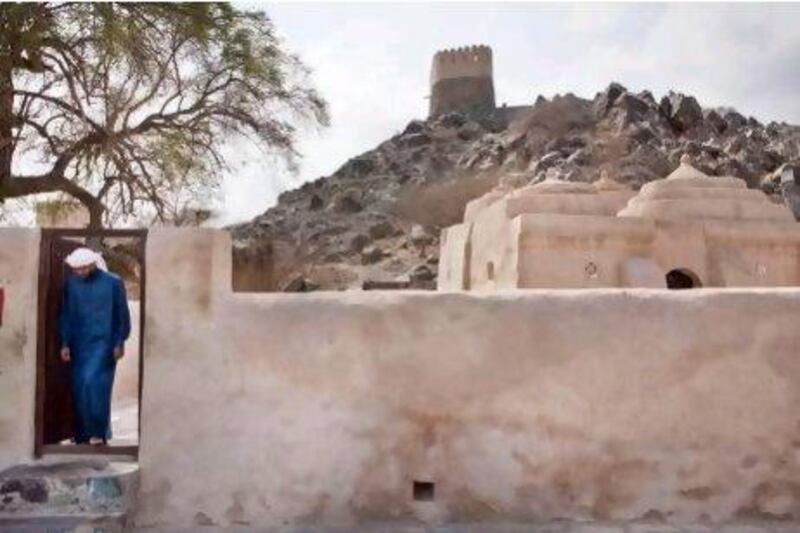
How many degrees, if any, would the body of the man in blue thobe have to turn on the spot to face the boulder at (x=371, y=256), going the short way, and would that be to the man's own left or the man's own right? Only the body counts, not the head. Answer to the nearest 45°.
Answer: approximately 180°

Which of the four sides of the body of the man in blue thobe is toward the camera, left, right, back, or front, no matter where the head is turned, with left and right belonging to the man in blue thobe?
front

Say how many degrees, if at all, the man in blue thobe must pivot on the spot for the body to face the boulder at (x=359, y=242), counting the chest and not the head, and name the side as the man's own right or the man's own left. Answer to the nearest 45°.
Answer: approximately 180°

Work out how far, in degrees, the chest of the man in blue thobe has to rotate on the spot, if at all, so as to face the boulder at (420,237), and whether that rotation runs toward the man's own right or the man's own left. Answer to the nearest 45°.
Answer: approximately 135° to the man's own left
